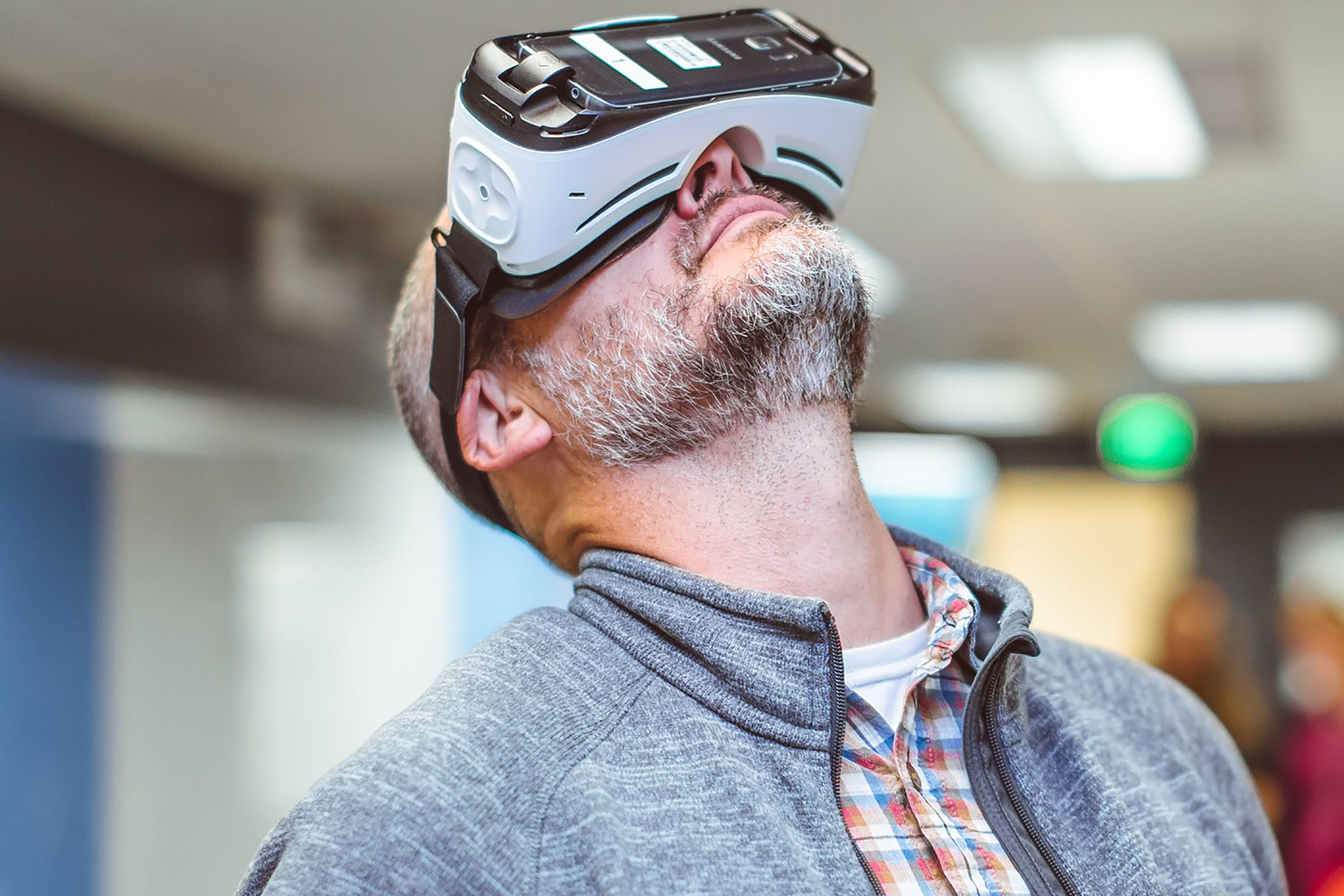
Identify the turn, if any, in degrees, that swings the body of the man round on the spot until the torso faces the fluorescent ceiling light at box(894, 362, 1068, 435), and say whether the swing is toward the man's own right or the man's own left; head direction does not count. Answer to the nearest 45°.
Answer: approximately 135° to the man's own left

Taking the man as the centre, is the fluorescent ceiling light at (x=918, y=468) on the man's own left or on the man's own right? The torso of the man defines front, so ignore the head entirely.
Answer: on the man's own left

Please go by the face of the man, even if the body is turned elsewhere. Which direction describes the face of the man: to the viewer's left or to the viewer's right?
to the viewer's right

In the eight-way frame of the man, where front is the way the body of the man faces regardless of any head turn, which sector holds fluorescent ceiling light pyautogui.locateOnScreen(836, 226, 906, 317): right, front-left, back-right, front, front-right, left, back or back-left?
back-left

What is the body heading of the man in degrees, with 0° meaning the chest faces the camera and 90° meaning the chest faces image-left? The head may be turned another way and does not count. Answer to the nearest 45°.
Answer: approximately 315°

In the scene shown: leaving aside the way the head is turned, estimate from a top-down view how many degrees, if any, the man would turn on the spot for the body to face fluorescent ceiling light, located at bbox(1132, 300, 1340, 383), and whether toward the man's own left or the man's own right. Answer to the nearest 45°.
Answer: approximately 135° to the man's own left

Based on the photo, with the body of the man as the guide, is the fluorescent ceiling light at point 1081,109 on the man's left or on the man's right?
on the man's left

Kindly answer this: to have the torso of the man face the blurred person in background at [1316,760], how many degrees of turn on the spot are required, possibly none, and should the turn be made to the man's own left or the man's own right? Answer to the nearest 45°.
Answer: approximately 90° to the man's own left
